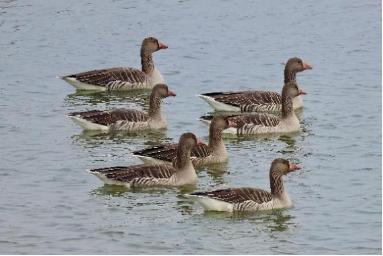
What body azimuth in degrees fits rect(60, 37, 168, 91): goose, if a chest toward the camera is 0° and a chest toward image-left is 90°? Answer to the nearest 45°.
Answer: approximately 270°

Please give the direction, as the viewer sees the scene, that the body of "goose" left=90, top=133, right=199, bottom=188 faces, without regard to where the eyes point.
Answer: to the viewer's right

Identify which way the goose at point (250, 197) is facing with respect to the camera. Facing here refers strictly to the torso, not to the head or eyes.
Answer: to the viewer's right

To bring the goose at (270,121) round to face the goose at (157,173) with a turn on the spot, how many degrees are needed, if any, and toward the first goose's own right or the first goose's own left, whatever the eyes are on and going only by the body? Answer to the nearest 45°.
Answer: approximately 135° to the first goose's own right

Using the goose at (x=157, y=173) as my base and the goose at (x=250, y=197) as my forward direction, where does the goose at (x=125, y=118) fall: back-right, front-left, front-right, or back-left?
back-left

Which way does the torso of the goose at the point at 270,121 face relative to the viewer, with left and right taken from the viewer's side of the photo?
facing to the right of the viewer

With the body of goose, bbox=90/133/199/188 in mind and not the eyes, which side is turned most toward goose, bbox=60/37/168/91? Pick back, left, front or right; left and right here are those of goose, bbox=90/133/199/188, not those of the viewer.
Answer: left

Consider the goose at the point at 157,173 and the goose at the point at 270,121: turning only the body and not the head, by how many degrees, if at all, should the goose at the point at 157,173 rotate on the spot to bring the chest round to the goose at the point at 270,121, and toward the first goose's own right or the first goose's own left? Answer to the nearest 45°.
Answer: approximately 45° to the first goose's own left

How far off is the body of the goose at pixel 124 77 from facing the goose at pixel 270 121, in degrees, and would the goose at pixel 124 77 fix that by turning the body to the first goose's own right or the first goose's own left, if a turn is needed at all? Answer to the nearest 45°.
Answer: approximately 45° to the first goose's own right

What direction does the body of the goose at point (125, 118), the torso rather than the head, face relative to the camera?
to the viewer's right
